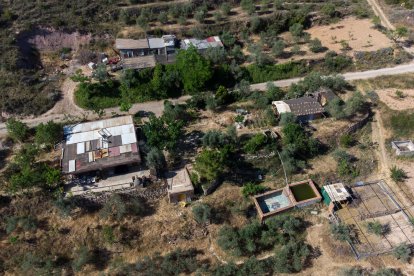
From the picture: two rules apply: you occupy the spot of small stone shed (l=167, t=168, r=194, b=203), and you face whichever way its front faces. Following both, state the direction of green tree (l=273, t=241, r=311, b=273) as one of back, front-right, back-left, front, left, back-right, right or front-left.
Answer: front-left

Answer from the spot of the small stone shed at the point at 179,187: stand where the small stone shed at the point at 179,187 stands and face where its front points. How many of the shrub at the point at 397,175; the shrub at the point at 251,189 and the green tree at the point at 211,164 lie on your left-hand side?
3

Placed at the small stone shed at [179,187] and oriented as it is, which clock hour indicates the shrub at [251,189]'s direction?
The shrub is roughly at 9 o'clock from the small stone shed.

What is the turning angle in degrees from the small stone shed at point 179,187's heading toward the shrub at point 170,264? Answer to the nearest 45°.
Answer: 0° — it already faces it

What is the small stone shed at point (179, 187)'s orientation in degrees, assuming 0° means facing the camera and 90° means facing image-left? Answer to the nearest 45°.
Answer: approximately 0°

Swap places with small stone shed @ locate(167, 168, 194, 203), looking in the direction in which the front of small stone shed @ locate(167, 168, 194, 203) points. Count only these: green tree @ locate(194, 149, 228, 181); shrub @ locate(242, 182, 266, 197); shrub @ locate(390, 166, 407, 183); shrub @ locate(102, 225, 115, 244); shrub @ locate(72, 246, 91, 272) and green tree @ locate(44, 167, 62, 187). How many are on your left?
3

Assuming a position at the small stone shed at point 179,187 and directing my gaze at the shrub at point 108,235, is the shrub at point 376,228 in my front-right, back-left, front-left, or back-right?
back-left

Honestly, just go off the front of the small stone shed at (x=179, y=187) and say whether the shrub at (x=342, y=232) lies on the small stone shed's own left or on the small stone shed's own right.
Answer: on the small stone shed's own left

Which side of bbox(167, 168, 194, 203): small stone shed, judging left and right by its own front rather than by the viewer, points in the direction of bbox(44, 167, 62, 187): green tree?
right

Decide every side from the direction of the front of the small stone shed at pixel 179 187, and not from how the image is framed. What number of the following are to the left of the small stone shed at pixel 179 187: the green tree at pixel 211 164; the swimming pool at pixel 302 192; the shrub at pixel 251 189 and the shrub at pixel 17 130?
3

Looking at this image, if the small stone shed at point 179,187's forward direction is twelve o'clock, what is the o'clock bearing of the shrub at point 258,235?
The shrub is roughly at 10 o'clock from the small stone shed.

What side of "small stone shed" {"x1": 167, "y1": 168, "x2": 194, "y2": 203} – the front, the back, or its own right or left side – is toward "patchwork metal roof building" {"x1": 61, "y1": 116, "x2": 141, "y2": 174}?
right

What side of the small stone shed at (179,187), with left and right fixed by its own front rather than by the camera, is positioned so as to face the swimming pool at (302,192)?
left
